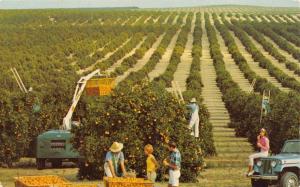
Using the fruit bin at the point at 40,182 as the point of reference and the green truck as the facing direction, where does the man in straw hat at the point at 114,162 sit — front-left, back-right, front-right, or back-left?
front-right

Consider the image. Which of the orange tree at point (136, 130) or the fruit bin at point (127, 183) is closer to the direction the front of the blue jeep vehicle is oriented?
the fruit bin

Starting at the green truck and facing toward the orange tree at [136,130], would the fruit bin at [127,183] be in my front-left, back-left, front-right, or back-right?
front-right

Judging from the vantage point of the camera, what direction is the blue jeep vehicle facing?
facing the viewer and to the left of the viewer

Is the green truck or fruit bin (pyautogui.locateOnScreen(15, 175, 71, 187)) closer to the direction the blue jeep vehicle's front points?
the fruit bin

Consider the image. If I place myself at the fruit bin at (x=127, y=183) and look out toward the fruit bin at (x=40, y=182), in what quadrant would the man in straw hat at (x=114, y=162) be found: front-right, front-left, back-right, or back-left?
front-right
